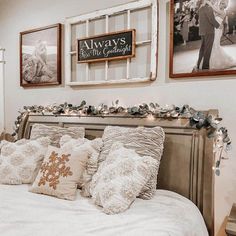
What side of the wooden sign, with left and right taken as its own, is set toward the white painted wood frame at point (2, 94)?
right

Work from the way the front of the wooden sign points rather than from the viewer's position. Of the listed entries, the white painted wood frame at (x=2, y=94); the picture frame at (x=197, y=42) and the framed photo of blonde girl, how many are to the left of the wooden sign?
1

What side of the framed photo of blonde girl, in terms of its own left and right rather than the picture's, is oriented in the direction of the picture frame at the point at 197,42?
left

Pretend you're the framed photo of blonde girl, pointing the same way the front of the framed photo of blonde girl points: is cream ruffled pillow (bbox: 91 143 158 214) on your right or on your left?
on your left
